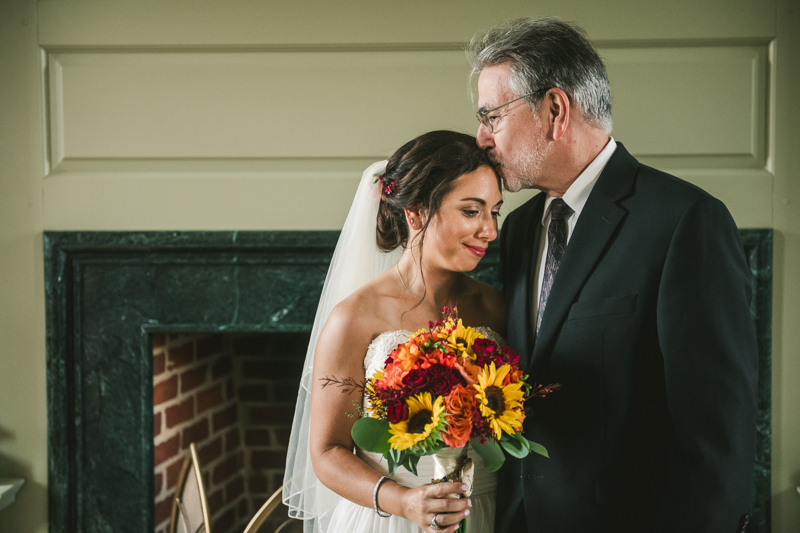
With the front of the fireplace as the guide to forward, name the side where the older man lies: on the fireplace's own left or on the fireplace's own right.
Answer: on the fireplace's own left

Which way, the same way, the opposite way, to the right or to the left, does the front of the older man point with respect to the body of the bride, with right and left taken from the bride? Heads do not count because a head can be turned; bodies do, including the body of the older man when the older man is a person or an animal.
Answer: to the right

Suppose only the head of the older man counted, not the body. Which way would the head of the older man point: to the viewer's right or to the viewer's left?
to the viewer's left

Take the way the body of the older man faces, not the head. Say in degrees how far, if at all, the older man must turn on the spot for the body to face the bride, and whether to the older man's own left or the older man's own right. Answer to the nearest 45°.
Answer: approximately 45° to the older man's own right

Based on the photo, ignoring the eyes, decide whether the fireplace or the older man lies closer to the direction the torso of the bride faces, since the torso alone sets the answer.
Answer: the older man

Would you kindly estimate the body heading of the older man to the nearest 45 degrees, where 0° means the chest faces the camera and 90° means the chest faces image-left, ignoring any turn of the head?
approximately 45°

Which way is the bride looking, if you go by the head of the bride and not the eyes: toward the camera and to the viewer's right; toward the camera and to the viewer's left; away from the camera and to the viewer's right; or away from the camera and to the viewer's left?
toward the camera and to the viewer's right

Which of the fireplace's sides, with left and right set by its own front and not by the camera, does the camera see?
front

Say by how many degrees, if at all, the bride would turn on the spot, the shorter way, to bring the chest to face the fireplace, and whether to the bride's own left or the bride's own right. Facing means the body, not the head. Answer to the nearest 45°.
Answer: approximately 180°

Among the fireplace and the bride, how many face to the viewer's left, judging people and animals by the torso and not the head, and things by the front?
0
